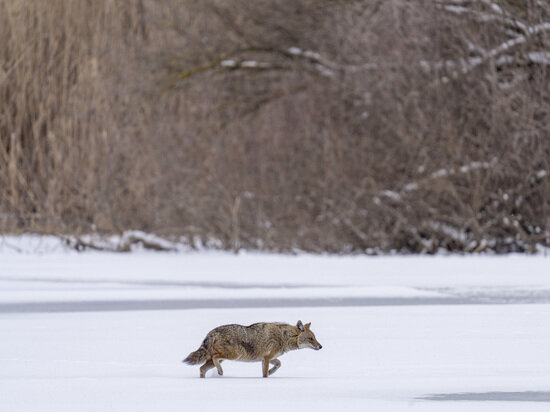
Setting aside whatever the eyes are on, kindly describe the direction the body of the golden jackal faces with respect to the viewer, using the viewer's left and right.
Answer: facing to the right of the viewer
